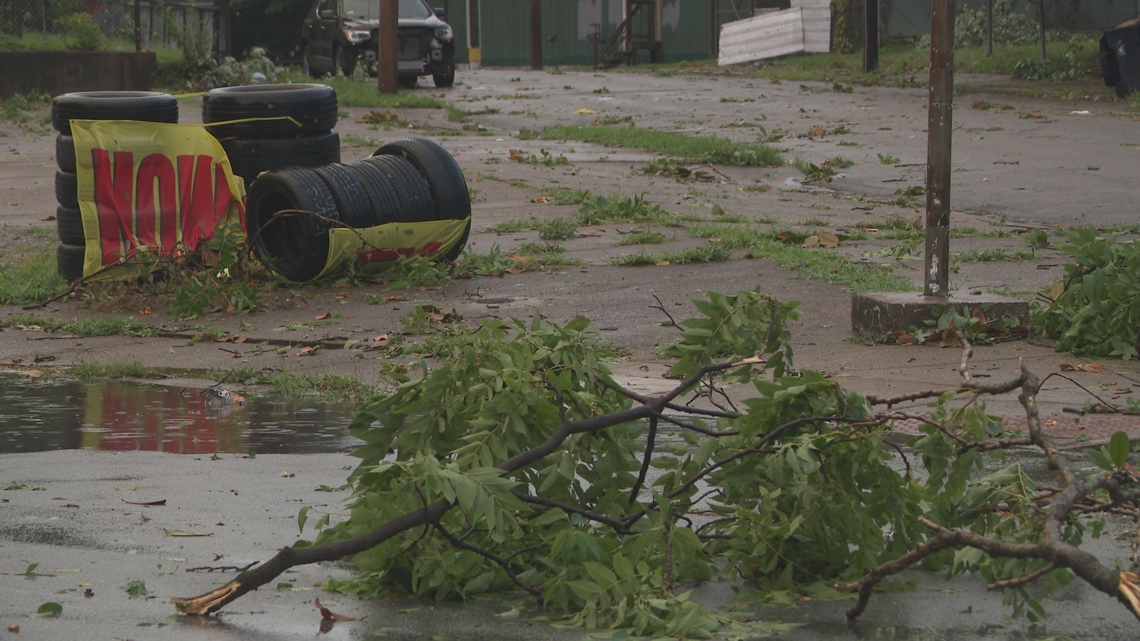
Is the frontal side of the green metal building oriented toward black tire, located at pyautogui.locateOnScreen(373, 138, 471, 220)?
yes

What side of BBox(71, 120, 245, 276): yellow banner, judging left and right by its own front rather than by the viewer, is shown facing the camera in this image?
front

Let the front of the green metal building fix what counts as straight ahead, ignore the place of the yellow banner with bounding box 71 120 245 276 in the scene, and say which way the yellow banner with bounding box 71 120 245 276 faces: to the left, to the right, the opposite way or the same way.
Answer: the same way

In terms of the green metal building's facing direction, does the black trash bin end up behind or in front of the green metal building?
in front

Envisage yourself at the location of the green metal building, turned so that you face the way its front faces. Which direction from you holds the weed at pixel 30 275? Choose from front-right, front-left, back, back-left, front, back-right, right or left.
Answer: front

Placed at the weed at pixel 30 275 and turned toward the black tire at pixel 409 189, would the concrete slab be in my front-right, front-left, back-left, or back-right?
front-right

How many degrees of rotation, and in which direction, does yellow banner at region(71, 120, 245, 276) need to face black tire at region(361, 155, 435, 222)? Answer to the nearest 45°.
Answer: approximately 90° to its left

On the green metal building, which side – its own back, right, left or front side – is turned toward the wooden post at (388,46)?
front

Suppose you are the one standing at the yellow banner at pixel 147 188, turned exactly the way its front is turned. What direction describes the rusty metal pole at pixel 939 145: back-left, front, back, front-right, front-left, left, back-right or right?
front-left

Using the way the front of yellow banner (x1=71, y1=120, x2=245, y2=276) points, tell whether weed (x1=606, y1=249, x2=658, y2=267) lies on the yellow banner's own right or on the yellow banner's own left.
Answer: on the yellow banner's own left

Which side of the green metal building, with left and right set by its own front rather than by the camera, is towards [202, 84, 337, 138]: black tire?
front

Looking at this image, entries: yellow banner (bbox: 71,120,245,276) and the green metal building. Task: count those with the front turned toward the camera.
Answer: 2
